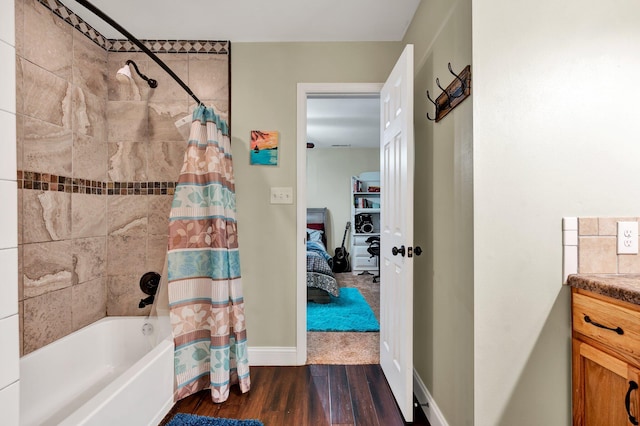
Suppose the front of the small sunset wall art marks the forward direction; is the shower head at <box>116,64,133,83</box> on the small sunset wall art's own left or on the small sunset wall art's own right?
on the small sunset wall art's own right

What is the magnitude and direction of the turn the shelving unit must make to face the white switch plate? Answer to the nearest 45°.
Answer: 0° — it already faces it

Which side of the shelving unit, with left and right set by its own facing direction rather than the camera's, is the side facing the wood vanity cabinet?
front

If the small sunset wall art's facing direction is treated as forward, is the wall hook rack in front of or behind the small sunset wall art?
in front

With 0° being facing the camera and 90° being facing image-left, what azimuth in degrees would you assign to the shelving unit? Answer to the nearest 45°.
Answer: approximately 0°

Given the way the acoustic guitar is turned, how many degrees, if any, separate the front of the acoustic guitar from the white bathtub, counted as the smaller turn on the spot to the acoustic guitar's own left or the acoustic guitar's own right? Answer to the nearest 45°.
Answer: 0° — it already faces it

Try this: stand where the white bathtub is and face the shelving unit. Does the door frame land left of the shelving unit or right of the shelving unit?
right

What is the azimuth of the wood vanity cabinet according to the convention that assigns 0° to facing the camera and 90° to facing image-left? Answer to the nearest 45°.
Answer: approximately 45°
